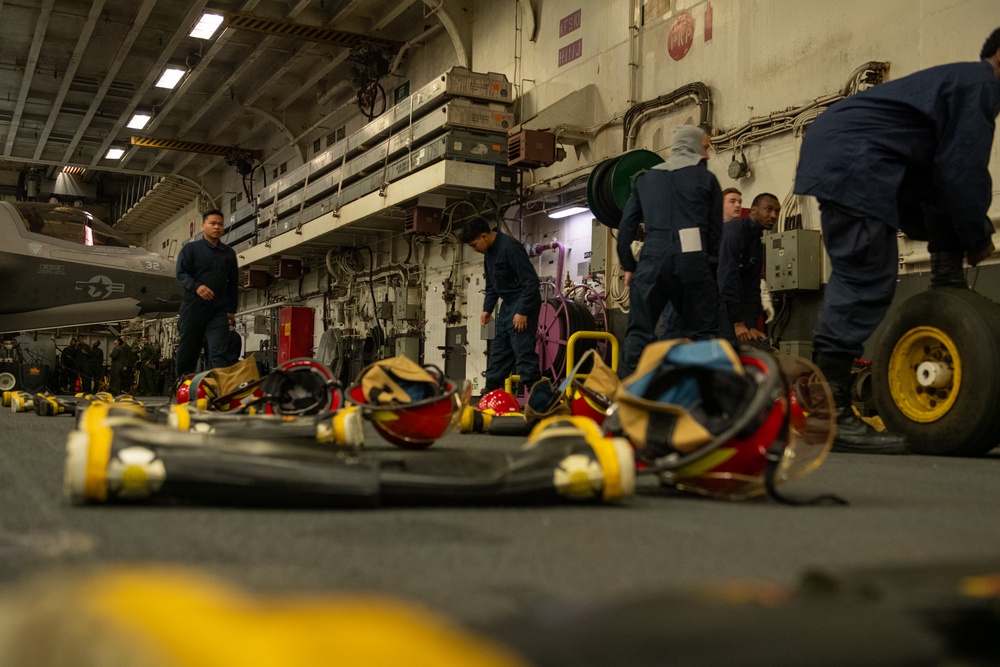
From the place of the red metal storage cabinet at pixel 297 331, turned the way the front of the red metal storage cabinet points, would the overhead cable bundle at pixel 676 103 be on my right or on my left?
on my left

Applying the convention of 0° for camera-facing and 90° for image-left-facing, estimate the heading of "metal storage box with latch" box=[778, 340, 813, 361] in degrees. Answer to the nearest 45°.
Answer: approximately 45°

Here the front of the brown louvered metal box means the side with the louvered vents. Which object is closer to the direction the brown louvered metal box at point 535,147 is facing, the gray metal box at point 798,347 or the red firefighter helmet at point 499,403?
the red firefighter helmet

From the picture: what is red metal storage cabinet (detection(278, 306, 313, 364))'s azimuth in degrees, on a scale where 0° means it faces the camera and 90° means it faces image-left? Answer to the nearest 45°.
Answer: approximately 45°

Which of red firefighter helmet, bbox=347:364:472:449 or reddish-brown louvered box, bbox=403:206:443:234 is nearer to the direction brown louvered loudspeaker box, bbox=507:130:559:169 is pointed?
the red firefighter helmet

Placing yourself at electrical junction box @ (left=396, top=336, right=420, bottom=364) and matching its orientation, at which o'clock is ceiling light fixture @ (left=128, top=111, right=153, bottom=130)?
The ceiling light fixture is roughly at 3 o'clock from the electrical junction box.

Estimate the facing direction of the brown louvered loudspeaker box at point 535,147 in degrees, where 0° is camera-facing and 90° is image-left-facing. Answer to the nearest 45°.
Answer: approximately 45°
